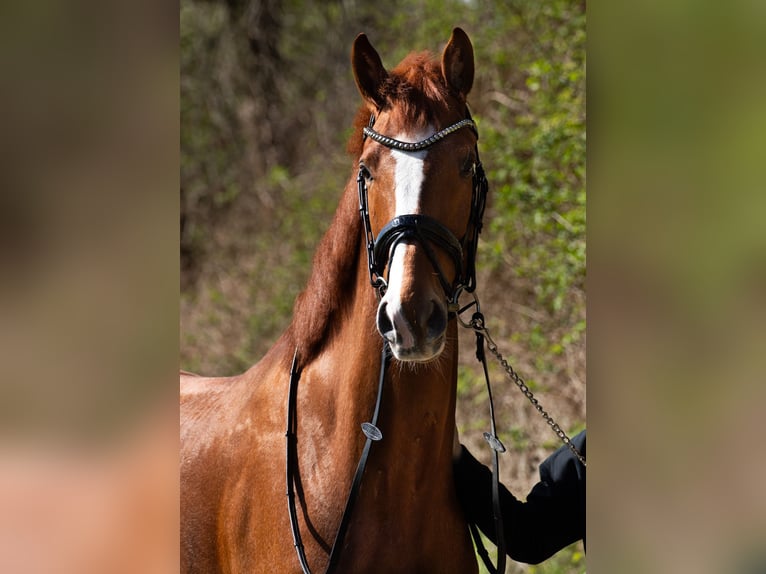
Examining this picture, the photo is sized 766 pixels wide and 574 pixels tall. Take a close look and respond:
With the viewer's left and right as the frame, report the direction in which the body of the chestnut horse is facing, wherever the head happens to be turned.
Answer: facing the viewer and to the right of the viewer
